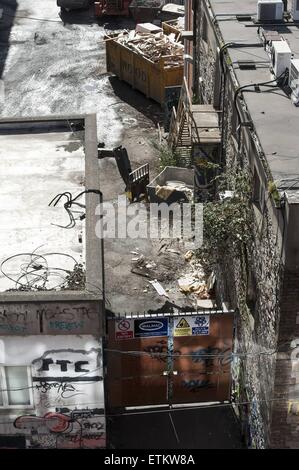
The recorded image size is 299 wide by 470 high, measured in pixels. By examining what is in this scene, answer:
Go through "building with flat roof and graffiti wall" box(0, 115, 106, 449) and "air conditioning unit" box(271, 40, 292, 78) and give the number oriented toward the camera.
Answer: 1

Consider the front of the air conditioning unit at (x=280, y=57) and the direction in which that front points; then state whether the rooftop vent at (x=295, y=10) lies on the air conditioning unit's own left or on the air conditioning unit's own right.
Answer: on the air conditioning unit's own right

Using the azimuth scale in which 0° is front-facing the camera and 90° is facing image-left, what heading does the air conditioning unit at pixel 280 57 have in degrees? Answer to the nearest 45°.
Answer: approximately 90°

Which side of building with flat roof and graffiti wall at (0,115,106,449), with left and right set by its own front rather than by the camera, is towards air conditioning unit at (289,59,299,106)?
left

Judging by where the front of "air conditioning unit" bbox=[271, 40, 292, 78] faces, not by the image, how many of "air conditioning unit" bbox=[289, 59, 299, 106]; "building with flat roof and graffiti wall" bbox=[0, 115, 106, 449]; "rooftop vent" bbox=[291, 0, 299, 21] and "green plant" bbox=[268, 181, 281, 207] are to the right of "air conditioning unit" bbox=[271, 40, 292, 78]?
1

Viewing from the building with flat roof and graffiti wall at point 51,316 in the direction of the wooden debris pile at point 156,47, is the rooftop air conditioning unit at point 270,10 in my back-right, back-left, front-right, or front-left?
front-right

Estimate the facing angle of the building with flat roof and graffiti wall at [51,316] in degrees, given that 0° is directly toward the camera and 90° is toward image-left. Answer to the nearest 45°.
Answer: approximately 0°

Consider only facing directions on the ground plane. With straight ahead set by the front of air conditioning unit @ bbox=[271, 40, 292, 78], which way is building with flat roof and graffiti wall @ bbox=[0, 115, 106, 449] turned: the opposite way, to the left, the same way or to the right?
to the left

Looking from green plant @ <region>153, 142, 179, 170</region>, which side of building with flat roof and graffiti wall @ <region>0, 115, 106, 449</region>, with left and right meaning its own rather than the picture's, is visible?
back

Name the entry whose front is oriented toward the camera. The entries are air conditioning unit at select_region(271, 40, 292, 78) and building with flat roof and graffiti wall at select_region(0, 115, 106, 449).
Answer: the building with flat roof and graffiti wall

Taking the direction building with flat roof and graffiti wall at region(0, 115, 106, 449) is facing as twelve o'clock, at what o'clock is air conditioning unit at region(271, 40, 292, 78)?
The air conditioning unit is roughly at 8 o'clock from the building with flat roof and graffiti wall.

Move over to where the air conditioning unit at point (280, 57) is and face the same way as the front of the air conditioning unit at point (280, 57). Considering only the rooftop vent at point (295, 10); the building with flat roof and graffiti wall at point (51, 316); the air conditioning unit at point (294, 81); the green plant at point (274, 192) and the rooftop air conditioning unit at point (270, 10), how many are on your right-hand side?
2
